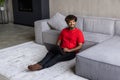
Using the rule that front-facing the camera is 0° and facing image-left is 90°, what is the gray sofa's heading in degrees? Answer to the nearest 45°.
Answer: approximately 45°
